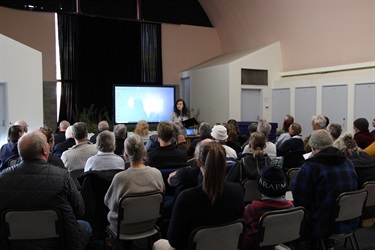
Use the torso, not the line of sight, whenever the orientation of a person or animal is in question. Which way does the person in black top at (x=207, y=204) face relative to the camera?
away from the camera

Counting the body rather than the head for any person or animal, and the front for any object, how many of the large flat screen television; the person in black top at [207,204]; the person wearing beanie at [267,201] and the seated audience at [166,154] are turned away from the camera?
3

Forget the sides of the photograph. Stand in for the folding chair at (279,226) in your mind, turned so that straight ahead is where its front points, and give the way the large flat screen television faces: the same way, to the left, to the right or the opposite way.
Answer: the opposite way

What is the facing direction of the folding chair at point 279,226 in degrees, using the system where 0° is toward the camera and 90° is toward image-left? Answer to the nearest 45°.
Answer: approximately 135°

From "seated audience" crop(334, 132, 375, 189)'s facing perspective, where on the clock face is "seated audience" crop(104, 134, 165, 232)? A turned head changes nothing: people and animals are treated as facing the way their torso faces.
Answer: "seated audience" crop(104, 134, 165, 232) is roughly at 9 o'clock from "seated audience" crop(334, 132, 375, 189).

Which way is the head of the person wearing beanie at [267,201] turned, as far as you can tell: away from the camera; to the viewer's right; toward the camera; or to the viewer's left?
away from the camera

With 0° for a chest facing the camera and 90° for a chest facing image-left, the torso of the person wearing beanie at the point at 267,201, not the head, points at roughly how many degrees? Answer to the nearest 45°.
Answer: approximately 180°

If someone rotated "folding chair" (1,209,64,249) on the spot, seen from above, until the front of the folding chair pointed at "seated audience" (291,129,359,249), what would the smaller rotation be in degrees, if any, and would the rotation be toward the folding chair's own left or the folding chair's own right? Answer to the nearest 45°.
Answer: approximately 90° to the folding chair's own right

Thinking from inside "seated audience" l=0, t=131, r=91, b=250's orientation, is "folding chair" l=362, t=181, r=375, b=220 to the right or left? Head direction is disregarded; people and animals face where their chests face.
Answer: on their right

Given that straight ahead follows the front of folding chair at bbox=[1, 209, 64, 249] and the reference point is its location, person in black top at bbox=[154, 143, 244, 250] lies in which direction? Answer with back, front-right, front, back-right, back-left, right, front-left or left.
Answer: back-right

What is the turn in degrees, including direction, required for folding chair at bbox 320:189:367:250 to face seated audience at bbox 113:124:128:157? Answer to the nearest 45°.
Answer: approximately 45° to its left

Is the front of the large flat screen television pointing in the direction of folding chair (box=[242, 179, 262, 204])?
yes

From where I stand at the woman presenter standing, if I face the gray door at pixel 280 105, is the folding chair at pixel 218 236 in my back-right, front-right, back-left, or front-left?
back-right

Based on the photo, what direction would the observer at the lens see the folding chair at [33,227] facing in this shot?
facing away from the viewer

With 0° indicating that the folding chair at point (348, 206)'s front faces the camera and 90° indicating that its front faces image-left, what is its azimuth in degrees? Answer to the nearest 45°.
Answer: approximately 135°
